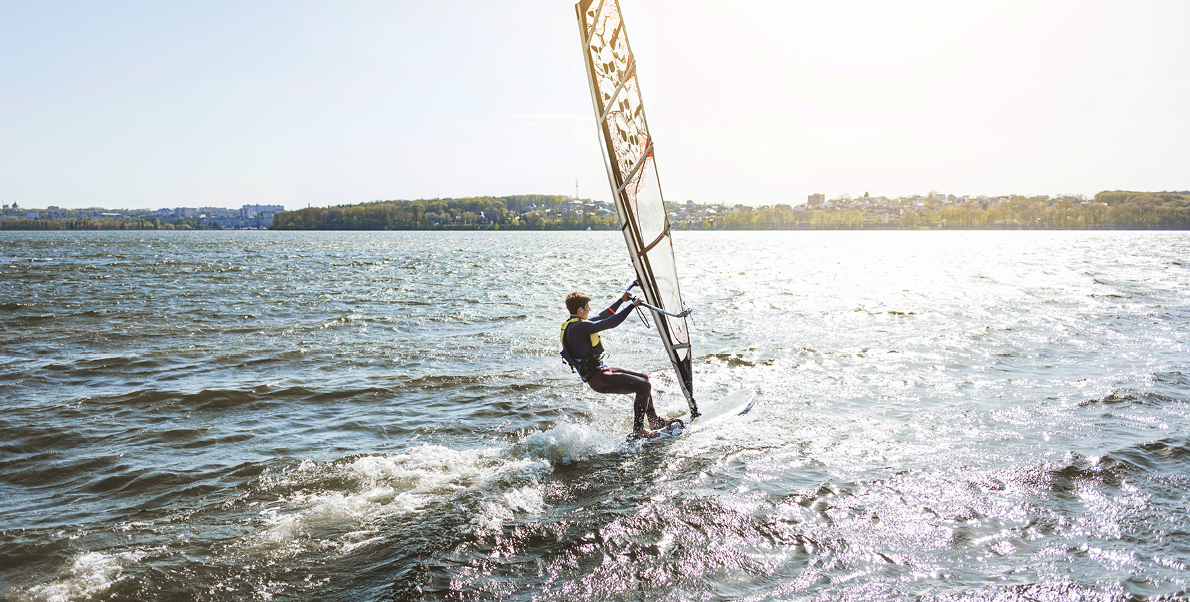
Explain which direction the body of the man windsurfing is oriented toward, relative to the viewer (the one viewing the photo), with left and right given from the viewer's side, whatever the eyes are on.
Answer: facing to the right of the viewer
